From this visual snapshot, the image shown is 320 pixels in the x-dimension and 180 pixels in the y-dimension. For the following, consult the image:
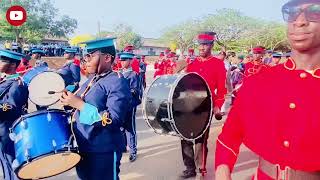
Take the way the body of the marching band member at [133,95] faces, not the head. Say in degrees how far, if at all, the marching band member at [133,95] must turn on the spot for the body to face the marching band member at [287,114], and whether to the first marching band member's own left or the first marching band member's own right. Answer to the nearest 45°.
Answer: approximately 90° to the first marching band member's own left

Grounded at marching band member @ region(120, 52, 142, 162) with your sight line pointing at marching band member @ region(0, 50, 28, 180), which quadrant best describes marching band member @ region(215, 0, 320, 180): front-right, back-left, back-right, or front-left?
front-left

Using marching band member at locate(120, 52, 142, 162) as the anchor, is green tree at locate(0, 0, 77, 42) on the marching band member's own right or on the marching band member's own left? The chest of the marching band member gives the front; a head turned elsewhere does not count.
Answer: on the marching band member's own right

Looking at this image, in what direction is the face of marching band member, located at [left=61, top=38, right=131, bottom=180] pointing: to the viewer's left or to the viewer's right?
to the viewer's left

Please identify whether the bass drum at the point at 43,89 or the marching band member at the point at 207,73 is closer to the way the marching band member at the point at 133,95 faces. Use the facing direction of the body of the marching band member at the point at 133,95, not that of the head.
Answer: the bass drum

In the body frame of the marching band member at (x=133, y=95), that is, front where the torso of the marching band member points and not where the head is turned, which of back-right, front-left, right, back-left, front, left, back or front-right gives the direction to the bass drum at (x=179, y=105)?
left

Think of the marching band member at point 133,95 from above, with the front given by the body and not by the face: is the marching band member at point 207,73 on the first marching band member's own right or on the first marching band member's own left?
on the first marching band member's own left
